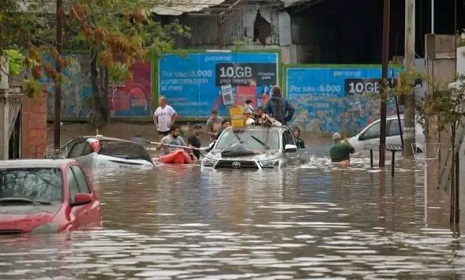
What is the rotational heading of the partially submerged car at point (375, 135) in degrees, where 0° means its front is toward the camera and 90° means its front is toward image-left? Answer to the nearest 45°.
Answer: approximately 90°

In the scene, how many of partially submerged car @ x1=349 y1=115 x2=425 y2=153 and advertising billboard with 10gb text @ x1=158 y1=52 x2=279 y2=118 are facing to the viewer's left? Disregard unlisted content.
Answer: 1

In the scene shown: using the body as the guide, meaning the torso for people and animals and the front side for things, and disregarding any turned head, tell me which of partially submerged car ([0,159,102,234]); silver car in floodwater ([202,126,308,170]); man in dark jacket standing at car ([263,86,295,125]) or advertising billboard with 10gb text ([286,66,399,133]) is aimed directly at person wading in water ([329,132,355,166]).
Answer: the advertising billboard with 10gb text

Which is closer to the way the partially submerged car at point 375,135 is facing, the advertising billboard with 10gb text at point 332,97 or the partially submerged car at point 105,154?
the partially submerged car

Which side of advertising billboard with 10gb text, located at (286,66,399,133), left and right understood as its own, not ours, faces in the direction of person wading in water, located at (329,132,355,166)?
front

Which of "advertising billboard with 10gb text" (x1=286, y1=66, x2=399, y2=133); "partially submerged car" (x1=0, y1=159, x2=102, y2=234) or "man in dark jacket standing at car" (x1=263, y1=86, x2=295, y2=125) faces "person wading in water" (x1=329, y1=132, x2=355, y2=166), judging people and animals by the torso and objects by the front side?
the advertising billboard with 10gb text

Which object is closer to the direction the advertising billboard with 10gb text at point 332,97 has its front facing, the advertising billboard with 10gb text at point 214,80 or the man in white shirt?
the man in white shirt
